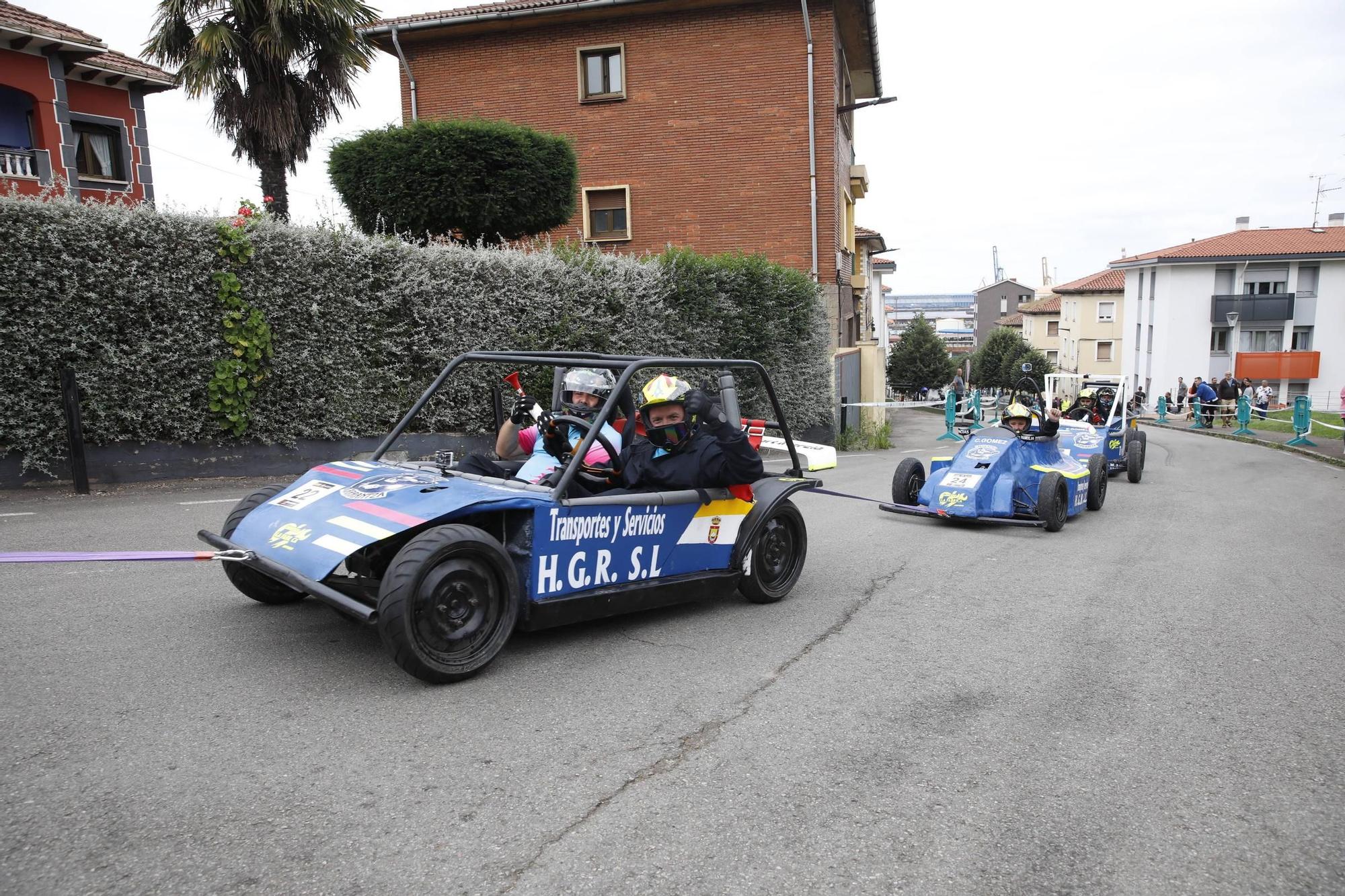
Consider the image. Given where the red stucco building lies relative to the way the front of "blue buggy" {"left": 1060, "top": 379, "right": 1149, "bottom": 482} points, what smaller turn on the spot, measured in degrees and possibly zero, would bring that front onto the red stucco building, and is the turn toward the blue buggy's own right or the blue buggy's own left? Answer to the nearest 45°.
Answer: approximately 45° to the blue buggy's own right

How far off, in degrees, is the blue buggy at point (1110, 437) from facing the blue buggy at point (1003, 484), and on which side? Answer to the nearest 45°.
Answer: approximately 45° to its left

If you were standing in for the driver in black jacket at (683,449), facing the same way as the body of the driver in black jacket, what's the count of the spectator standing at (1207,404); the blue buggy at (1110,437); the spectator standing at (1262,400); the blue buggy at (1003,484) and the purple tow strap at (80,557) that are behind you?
4

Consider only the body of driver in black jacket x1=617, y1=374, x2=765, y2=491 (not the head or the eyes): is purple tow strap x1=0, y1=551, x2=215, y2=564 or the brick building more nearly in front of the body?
the purple tow strap

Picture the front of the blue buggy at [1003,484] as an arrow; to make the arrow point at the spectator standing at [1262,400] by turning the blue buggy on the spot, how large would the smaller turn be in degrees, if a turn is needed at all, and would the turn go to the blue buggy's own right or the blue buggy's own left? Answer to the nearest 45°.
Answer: approximately 135° to the blue buggy's own right

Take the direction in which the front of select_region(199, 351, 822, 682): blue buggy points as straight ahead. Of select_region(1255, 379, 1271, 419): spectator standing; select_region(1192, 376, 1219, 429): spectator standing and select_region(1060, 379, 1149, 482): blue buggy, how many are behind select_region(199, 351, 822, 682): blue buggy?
3

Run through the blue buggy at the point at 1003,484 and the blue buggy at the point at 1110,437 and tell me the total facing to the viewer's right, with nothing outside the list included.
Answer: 0

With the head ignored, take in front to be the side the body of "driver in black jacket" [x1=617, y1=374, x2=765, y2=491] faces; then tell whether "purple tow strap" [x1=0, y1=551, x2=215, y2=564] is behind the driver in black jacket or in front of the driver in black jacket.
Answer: in front

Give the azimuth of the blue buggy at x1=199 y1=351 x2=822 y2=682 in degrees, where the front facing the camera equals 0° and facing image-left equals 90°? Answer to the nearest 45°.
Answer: approximately 45°

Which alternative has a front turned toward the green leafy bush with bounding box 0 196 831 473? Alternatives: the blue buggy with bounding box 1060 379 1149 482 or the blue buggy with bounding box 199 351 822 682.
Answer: the blue buggy with bounding box 1060 379 1149 482

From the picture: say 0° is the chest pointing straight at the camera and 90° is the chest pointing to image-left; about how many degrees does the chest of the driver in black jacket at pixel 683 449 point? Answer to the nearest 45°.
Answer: approximately 45°

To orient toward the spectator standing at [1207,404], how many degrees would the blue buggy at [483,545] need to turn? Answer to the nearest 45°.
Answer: approximately 180°

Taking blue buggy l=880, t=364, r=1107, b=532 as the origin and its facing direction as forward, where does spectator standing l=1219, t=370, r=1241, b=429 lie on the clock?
The spectator standing is roughly at 5 o'clock from the blue buggy.

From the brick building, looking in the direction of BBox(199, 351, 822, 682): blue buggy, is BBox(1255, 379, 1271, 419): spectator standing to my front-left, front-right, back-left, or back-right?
back-left

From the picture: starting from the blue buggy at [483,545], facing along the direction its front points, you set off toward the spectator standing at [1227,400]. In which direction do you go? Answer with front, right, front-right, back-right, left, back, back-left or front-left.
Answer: back

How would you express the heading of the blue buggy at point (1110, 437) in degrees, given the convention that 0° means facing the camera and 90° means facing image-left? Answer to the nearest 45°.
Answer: approximately 45°
